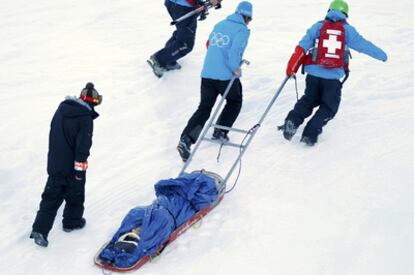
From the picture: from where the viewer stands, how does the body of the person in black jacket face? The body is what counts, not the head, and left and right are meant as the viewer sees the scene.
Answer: facing away from the viewer and to the right of the viewer

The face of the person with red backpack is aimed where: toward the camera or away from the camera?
away from the camera

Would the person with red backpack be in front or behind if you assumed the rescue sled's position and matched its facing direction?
in front

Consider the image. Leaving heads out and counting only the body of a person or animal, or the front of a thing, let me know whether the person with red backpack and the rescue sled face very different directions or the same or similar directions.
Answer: same or similar directions

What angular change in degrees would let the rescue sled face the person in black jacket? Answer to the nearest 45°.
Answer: approximately 90° to its left

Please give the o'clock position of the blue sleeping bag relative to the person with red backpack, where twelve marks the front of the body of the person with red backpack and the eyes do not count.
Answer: The blue sleeping bag is roughly at 7 o'clock from the person with red backpack.

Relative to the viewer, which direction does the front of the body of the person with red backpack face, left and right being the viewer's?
facing away from the viewer

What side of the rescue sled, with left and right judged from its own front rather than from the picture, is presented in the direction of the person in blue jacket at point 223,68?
front

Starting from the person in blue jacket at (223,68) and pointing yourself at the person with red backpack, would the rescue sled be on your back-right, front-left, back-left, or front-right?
back-right

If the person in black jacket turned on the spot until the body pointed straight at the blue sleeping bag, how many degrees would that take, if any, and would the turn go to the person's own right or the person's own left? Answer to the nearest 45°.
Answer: approximately 90° to the person's own right

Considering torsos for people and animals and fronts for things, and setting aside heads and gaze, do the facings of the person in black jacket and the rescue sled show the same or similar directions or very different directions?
same or similar directions
